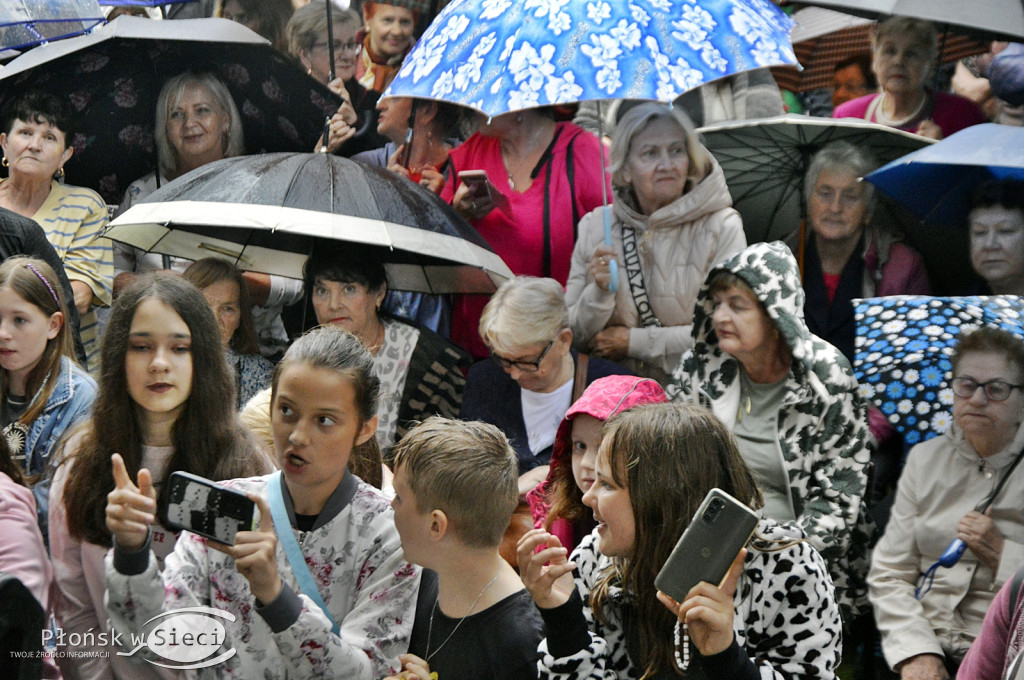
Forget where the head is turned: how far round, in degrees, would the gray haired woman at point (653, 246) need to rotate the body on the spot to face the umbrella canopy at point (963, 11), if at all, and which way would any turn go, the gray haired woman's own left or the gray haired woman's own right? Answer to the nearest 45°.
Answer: approximately 90° to the gray haired woman's own left

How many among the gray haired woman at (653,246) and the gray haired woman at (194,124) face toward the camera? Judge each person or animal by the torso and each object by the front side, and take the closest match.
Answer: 2

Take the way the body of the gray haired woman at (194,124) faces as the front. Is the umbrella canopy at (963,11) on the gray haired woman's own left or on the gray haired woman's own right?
on the gray haired woman's own left

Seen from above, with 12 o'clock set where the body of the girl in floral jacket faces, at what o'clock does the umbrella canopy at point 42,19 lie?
The umbrella canopy is roughly at 4 o'clock from the girl in floral jacket.

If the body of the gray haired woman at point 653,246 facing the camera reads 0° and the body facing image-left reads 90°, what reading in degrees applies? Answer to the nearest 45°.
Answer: approximately 0°

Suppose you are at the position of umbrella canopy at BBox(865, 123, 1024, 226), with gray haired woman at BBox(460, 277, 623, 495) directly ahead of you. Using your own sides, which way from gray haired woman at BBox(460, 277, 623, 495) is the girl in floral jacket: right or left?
left

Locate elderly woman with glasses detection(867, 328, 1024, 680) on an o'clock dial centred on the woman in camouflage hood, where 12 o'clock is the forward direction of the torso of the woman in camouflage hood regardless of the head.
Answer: The elderly woman with glasses is roughly at 8 o'clock from the woman in camouflage hood.

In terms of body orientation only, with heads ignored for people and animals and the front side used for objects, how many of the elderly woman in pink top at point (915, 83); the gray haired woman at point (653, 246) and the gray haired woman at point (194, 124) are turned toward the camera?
3

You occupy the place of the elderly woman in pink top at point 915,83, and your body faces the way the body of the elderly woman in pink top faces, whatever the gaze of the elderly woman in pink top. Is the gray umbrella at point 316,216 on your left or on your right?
on your right

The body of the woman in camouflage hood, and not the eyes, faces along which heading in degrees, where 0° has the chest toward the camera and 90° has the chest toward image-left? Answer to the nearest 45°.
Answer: approximately 45°

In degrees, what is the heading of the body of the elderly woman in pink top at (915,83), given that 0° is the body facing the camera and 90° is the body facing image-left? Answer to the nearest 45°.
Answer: approximately 0°

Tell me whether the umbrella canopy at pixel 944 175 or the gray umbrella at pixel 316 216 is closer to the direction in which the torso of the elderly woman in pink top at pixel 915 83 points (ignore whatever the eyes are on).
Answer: the umbrella canopy

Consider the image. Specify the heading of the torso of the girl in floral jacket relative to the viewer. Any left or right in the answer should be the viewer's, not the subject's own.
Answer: facing the viewer and to the left of the viewer

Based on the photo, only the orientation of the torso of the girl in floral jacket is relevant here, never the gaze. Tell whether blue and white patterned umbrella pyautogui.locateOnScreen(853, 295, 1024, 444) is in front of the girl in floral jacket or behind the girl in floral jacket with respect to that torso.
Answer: behind

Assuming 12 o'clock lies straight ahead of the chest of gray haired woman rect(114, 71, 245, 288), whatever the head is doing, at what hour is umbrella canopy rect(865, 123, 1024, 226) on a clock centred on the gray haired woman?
The umbrella canopy is roughly at 10 o'clock from the gray haired woman.

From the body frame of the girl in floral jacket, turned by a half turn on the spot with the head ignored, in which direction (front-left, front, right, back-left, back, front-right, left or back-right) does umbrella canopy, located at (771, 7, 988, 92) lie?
front

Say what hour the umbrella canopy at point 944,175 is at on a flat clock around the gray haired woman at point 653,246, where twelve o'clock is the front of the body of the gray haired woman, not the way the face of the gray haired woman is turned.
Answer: The umbrella canopy is roughly at 9 o'clock from the gray haired woman.
